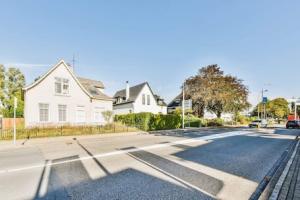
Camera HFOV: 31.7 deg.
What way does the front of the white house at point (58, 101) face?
toward the camera

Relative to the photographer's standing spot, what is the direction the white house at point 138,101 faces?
facing the viewer and to the right of the viewer

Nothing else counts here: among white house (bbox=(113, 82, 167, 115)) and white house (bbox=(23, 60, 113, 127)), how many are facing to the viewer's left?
0

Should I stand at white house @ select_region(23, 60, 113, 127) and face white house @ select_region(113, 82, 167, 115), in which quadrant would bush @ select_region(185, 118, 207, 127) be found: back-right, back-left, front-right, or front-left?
front-right

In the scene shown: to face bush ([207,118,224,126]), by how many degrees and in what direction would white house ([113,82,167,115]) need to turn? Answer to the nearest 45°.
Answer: approximately 45° to its left
